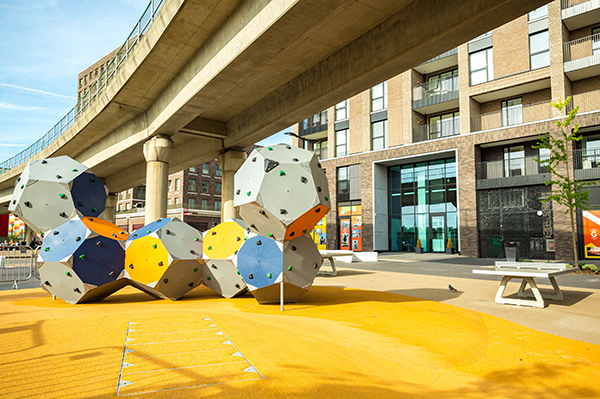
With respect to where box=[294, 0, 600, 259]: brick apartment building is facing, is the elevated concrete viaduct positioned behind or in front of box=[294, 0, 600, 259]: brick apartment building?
in front

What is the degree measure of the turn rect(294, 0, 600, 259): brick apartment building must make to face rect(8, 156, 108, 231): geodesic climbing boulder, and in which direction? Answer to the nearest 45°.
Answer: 0° — it already faces it

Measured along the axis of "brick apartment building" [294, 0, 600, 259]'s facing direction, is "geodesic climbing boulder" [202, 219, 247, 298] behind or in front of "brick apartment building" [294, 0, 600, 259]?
in front

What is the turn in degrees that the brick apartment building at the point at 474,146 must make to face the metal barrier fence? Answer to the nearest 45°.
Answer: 0° — it already faces it

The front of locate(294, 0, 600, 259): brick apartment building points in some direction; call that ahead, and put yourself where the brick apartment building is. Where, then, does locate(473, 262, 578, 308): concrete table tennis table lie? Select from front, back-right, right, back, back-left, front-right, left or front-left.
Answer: front-left

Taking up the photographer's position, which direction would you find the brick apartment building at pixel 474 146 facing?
facing the viewer and to the left of the viewer

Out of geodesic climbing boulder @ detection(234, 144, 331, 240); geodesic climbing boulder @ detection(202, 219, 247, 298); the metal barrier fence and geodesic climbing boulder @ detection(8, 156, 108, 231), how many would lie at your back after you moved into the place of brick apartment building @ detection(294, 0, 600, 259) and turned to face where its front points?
0
